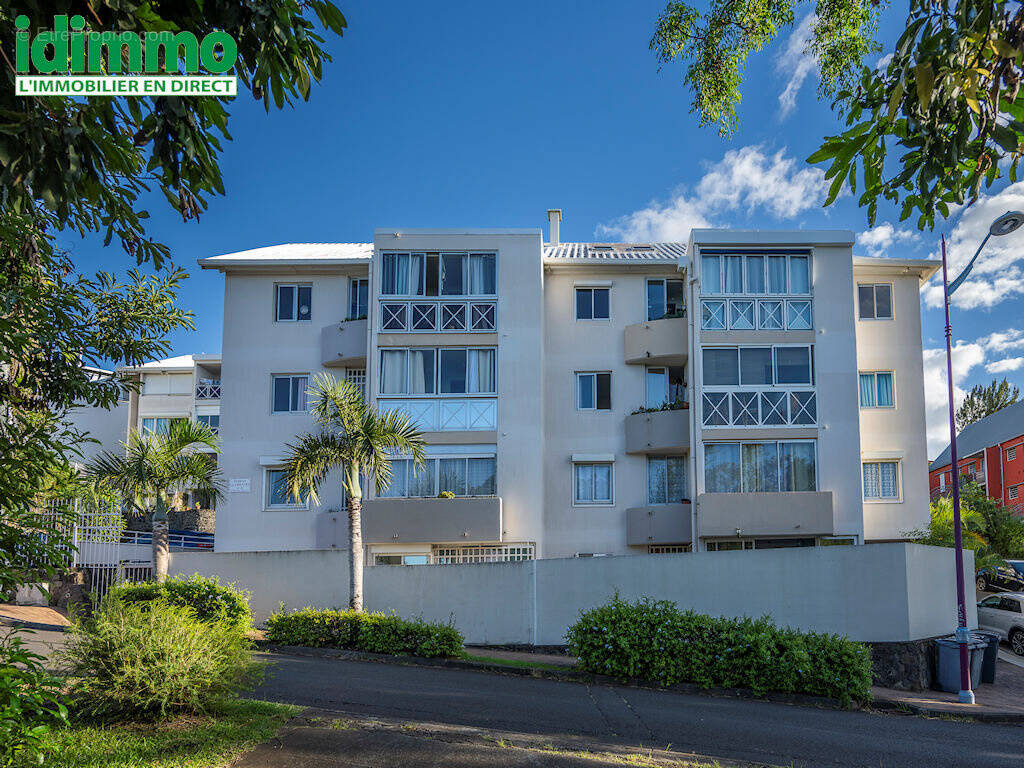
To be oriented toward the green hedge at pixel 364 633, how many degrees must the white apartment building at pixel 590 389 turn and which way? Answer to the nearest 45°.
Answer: approximately 45° to its right

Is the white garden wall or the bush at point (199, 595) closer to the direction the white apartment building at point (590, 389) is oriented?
the white garden wall

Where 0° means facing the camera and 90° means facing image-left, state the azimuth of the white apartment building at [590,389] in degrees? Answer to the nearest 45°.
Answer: approximately 0°

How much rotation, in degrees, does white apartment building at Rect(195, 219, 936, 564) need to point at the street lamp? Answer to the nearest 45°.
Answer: approximately 45° to its left

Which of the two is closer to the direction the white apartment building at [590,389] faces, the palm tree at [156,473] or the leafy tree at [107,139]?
the leafy tree

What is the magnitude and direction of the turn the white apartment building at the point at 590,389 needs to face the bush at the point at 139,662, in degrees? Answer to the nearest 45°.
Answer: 0° — it already faces it

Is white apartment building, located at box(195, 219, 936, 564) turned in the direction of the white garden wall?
yes

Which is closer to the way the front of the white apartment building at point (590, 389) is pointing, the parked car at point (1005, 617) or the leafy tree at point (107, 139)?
the leafy tree

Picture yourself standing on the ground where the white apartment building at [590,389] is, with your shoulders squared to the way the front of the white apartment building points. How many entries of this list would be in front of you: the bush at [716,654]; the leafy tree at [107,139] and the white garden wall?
3

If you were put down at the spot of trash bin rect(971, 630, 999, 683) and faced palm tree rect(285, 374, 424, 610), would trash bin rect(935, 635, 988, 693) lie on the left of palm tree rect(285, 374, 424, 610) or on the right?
left
